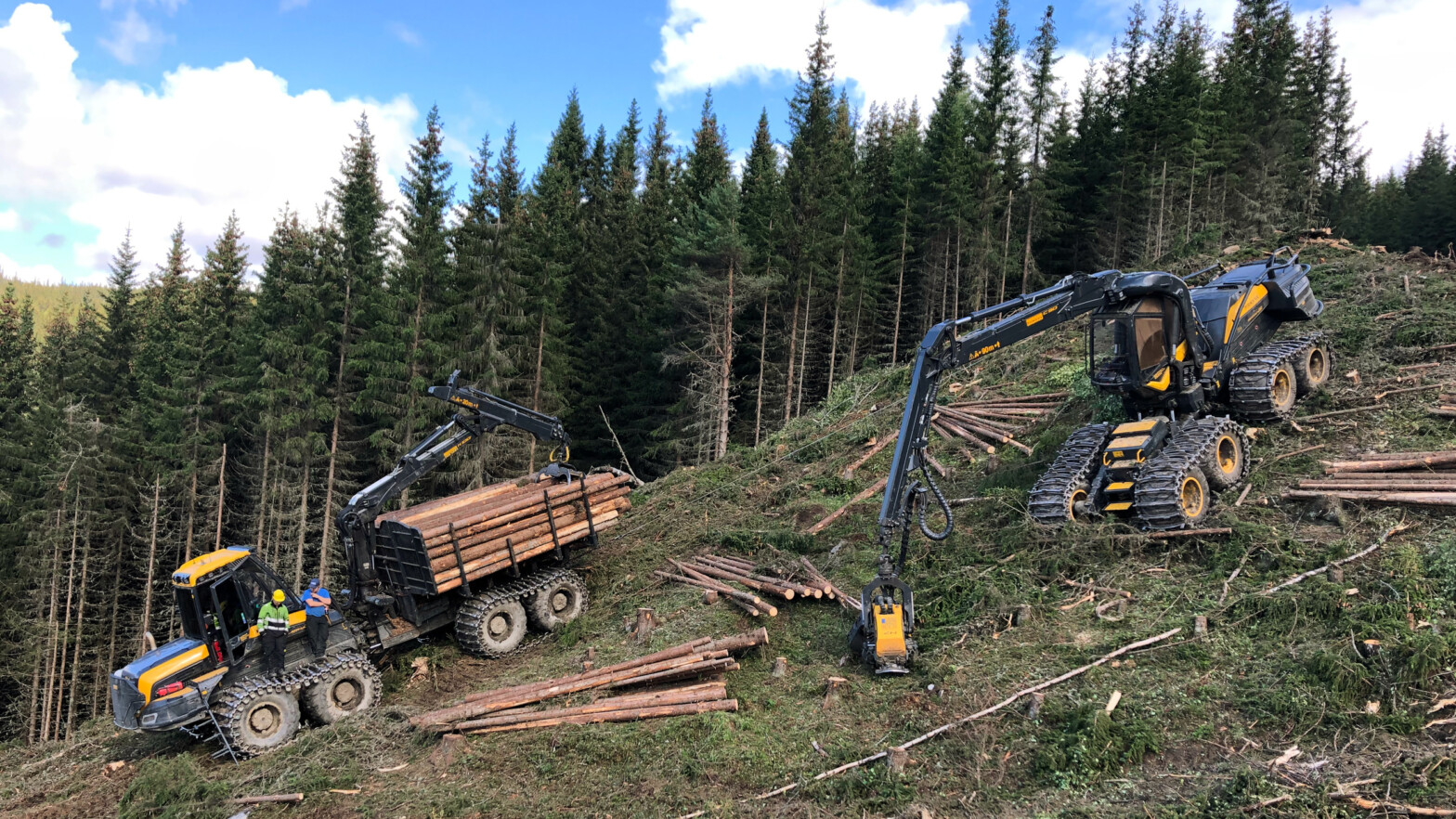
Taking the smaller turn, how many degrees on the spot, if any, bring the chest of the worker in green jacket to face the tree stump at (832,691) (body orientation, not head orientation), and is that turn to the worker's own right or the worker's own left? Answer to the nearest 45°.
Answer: approximately 45° to the worker's own left

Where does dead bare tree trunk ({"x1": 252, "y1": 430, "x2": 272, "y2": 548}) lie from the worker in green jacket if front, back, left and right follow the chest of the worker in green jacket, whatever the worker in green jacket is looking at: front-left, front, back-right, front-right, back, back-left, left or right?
back

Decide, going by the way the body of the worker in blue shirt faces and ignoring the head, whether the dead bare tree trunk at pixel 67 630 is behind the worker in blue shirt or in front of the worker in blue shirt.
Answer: behind

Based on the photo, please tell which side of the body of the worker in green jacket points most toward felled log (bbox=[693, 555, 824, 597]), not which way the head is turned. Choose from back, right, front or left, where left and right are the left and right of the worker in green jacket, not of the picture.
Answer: left

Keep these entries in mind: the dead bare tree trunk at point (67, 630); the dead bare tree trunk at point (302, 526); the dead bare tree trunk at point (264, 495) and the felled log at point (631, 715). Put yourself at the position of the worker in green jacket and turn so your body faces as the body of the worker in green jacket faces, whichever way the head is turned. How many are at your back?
3

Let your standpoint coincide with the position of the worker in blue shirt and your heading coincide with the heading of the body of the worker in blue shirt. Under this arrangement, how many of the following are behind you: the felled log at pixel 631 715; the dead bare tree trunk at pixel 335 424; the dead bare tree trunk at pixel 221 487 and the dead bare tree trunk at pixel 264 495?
3

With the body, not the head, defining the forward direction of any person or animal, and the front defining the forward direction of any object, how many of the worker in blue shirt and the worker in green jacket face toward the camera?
2

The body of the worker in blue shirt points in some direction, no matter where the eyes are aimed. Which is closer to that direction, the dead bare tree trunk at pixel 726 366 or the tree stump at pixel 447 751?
the tree stump

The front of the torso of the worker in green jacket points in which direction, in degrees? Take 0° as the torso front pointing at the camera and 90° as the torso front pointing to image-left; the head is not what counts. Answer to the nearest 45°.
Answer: approximately 0°

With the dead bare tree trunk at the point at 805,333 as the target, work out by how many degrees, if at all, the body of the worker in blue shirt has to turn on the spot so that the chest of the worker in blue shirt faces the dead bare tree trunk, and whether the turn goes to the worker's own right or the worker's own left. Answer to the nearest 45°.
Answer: approximately 135° to the worker's own left

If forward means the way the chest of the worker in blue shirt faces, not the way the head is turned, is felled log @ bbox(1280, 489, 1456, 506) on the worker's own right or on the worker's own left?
on the worker's own left
